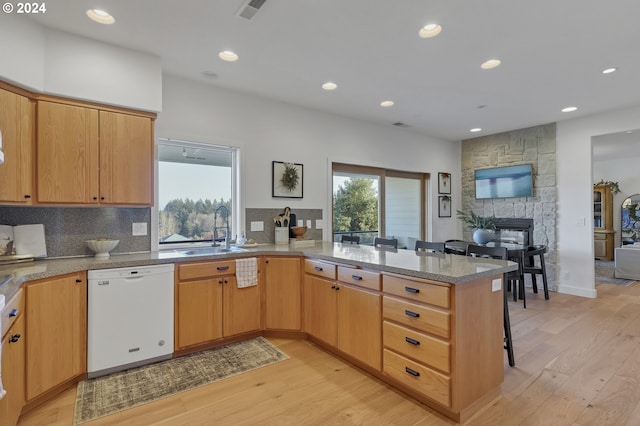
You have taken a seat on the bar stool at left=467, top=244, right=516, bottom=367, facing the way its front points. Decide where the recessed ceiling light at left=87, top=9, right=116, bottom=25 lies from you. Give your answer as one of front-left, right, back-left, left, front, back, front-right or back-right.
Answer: front

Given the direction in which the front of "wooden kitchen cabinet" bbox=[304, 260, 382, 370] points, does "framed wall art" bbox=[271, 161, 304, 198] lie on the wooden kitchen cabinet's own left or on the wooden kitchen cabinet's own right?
on the wooden kitchen cabinet's own right

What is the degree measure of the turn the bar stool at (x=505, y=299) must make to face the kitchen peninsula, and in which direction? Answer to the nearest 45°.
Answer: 0° — it already faces it

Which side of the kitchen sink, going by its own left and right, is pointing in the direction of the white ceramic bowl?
right

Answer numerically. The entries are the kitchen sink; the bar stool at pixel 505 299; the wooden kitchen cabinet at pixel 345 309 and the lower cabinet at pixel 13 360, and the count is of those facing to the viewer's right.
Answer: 1

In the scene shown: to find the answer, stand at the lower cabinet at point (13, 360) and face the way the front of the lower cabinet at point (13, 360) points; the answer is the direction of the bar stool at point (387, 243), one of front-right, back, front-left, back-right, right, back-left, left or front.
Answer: front

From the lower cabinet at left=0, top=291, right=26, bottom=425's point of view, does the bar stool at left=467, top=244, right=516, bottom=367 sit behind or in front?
in front

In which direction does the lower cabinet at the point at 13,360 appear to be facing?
to the viewer's right

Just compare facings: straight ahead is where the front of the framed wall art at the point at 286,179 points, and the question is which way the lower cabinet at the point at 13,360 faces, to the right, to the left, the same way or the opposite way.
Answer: to the left

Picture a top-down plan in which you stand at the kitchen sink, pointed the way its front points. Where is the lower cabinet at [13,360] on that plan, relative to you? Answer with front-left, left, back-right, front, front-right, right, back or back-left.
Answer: front-right

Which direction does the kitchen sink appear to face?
toward the camera

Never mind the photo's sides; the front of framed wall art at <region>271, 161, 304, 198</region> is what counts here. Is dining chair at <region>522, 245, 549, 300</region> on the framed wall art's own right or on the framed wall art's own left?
on the framed wall art's own left

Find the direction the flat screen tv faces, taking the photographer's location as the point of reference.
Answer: facing the viewer and to the left of the viewer
